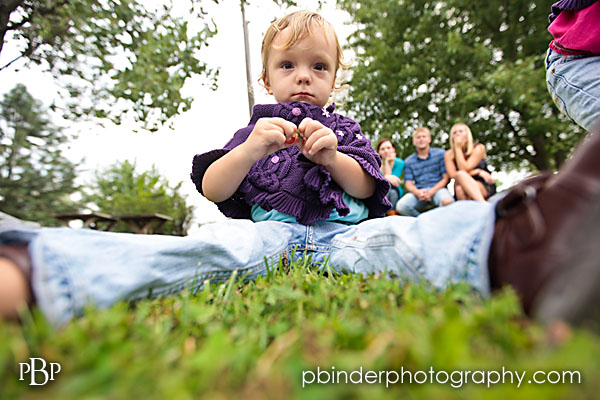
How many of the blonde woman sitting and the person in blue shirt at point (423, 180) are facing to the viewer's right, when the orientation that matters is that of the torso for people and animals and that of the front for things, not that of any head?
0

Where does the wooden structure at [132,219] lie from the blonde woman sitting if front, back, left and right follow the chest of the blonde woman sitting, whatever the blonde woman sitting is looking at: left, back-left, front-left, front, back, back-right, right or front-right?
front-right

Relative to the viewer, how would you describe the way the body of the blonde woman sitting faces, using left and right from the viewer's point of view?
facing the viewer and to the left of the viewer

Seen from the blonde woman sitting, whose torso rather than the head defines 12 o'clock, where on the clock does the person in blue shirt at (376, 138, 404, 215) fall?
The person in blue shirt is roughly at 2 o'clock from the blonde woman sitting.

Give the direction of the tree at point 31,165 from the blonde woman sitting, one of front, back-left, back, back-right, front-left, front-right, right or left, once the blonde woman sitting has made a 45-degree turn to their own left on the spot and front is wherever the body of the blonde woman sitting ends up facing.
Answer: right

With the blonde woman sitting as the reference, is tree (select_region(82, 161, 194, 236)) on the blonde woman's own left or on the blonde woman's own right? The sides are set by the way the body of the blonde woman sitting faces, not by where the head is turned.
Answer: on the blonde woman's own right

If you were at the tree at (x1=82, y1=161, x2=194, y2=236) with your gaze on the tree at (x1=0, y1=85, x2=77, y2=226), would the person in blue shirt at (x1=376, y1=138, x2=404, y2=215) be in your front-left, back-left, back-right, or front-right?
back-left

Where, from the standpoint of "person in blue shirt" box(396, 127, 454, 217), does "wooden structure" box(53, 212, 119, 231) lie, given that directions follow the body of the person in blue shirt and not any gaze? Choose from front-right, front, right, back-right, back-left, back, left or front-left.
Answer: right

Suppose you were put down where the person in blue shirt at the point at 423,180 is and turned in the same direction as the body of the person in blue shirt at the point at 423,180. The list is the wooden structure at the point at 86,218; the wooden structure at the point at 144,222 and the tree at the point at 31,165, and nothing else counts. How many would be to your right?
3

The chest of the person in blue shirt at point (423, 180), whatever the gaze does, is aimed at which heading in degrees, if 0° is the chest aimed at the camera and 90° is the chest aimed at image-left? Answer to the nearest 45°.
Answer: approximately 0°
